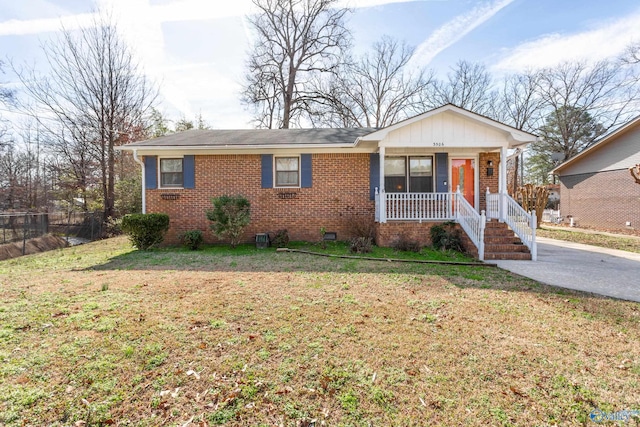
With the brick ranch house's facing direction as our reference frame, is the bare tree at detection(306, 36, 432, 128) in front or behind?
behind

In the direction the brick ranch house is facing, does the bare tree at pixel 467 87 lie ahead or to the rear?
to the rear

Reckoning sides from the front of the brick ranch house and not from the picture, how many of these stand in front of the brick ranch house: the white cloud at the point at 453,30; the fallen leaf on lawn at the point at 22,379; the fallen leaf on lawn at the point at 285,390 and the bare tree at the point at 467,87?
2

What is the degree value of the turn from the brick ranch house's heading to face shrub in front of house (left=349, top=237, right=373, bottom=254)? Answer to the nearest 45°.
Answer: approximately 45° to its left

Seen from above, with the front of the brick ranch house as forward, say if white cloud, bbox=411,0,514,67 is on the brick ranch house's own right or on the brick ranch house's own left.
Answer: on the brick ranch house's own left

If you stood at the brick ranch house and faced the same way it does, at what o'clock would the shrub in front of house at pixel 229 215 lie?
The shrub in front of house is roughly at 2 o'clock from the brick ranch house.

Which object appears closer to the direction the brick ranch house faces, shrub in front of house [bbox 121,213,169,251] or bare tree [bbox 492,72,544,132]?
the shrub in front of house

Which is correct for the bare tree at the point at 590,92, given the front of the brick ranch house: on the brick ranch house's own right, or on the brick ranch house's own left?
on the brick ranch house's own left

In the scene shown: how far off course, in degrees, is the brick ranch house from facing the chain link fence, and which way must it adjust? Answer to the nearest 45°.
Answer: approximately 90° to its right

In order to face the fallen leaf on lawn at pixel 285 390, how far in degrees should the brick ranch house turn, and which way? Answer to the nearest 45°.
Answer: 0° — it already faces it

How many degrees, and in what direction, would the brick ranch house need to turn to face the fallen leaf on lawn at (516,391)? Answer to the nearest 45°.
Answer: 0° — it already faces it

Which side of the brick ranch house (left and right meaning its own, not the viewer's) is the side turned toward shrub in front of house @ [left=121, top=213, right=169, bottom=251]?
right

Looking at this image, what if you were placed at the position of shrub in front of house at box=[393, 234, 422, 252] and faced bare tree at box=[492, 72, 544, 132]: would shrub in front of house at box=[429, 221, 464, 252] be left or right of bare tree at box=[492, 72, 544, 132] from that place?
right

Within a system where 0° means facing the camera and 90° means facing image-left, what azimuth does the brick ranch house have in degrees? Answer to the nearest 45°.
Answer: approximately 0°

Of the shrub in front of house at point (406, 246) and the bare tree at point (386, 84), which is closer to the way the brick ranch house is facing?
the shrub in front of house
